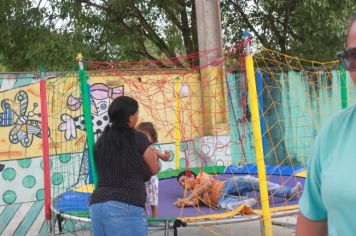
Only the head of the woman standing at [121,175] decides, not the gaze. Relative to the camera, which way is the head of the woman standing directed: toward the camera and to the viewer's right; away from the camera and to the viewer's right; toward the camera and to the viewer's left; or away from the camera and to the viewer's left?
away from the camera and to the viewer's right

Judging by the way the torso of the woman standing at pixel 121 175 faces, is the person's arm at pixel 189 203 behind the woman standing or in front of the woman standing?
in front

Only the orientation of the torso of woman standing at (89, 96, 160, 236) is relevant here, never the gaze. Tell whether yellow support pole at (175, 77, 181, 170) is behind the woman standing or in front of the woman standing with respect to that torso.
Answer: in front

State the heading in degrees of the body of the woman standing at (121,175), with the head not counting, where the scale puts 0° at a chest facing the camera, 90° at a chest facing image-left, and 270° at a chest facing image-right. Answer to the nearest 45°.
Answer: approximately 225°
